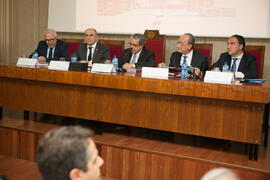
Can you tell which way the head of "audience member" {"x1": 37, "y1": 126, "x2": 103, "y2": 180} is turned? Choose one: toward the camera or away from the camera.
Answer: away from the camera

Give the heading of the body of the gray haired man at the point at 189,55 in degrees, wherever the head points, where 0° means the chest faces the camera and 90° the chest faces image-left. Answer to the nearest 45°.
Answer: approximately 45°

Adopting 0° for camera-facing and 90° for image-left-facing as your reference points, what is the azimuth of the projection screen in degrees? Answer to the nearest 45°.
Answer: approximately 0°

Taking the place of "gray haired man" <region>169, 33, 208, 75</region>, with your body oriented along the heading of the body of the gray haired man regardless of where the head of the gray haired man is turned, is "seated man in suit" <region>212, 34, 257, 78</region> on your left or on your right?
on your left

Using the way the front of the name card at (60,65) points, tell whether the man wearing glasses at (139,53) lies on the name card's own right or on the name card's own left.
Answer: on the name card's own left

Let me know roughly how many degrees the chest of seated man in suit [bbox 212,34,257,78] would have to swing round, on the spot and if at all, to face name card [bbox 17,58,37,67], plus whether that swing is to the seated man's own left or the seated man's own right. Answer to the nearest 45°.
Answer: approximately 45° to the seated man's own right
